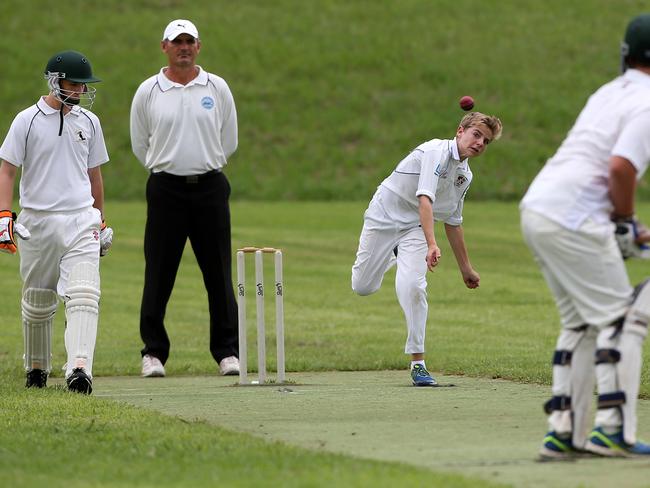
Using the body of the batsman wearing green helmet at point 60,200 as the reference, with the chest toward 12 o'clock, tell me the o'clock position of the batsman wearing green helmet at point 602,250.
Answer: the batsman wearing green helmet at point 602,250 is roughly at 11 o'clock from the batsman wearing green helmet at point 60,200.

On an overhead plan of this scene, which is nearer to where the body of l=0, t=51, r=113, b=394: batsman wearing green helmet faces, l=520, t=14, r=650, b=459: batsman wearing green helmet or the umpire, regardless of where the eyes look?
the batsman wearing green helmet

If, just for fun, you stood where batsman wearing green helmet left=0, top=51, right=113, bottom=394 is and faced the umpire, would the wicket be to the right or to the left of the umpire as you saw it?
right

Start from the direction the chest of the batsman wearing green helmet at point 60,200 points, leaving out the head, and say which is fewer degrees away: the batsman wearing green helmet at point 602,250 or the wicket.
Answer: the batsman wearing green helmet

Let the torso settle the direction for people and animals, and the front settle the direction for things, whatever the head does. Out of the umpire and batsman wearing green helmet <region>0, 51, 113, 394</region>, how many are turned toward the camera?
2

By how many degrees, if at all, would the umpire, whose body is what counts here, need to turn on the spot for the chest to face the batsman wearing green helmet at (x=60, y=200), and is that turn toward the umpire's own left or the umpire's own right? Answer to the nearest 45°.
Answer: approximately 45° to the umpire's own right

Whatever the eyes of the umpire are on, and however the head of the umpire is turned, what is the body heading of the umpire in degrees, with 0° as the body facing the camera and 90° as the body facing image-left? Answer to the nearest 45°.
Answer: approximately 0°

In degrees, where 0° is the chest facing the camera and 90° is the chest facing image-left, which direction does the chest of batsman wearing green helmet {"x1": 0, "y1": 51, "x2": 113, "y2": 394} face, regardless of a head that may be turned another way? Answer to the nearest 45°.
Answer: approximately 0°
